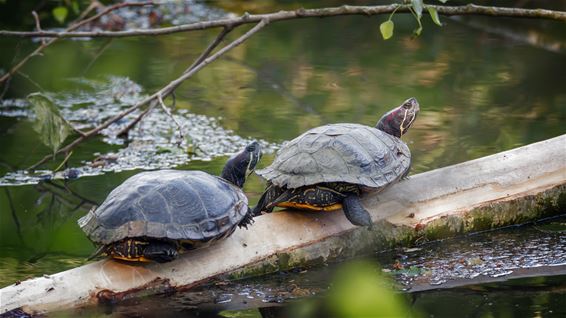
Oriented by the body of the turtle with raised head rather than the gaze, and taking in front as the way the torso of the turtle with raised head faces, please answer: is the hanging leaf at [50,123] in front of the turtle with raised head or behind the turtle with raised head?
behind

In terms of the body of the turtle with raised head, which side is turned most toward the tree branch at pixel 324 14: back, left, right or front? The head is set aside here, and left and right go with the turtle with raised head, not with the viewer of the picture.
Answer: left

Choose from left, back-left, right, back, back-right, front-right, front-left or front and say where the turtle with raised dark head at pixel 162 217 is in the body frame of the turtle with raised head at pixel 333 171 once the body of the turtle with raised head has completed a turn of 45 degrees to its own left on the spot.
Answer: back

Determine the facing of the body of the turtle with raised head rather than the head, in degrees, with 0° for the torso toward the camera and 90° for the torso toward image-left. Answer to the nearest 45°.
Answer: approximately 270°

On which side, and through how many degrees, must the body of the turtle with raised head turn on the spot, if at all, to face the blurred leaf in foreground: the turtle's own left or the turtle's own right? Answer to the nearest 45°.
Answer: approximately 90° to the turtle's own right
